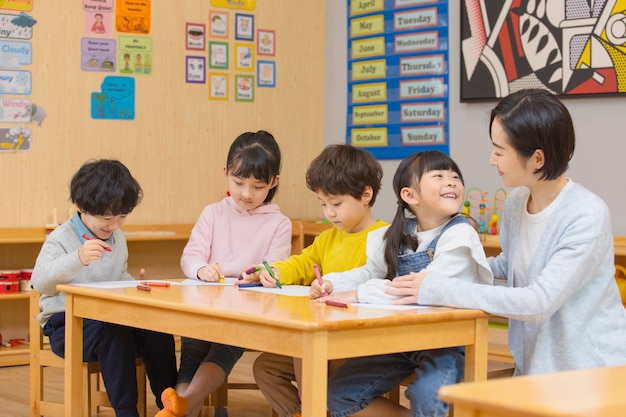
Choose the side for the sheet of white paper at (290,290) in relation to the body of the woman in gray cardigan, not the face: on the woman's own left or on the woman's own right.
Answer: on the woman's own right

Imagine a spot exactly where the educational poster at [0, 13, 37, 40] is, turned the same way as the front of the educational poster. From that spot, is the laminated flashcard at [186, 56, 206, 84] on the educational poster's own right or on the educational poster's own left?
on the educational poster's own left

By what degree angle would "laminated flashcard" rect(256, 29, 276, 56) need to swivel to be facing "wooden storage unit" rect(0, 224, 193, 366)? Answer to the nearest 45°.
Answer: approximately 45° to its right

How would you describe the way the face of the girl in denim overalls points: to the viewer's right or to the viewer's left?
to the viewer's right

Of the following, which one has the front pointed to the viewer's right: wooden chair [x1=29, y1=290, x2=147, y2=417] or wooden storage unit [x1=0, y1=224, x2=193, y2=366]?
the wooden chair

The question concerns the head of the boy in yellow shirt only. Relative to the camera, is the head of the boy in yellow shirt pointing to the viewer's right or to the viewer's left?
to the viewer's left

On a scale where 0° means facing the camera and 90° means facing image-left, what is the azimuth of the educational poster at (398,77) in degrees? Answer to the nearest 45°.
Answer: approximately 0°
